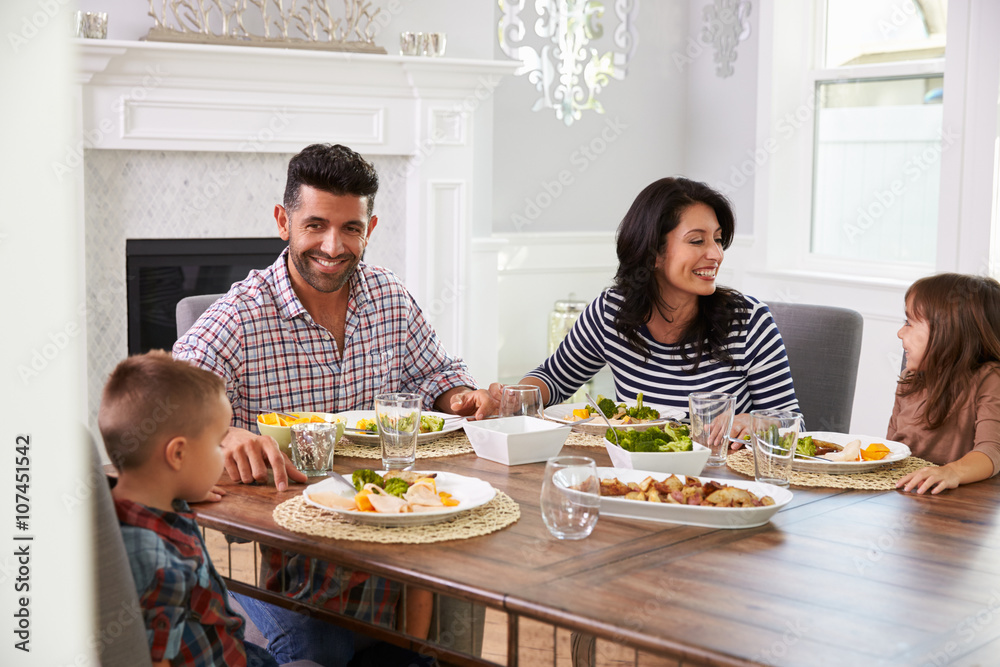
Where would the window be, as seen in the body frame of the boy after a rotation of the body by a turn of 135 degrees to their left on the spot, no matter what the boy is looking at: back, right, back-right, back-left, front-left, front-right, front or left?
right

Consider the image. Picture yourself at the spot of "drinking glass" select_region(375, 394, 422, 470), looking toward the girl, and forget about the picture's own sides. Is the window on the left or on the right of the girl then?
left

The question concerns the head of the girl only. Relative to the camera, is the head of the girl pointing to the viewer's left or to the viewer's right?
to the viewer's left

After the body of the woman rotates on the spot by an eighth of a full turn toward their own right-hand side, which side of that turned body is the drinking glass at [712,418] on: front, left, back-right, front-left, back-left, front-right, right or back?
front-left

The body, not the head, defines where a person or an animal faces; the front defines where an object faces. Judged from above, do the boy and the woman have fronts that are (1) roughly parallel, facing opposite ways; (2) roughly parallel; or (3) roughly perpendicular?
roughly perpendicular

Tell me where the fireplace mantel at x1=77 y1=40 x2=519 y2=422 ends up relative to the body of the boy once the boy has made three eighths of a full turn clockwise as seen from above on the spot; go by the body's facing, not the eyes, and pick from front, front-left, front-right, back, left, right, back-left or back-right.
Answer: back-right

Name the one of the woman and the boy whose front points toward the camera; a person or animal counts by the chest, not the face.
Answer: the woman

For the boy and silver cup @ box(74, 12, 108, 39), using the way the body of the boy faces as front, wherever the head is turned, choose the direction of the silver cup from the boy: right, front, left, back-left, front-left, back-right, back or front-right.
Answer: left

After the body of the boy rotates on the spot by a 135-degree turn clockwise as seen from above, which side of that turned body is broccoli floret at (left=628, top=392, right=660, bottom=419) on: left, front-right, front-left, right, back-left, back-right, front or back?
back

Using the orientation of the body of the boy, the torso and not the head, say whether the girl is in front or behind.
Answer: in front

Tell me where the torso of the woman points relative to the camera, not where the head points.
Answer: toward the camera

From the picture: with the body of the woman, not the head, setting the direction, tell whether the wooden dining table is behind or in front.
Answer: in front

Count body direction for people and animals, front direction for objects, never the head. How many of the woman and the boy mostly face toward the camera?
1

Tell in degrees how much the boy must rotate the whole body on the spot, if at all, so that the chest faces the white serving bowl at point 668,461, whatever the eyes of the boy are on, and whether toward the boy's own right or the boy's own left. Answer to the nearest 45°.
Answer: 0° — they already face it

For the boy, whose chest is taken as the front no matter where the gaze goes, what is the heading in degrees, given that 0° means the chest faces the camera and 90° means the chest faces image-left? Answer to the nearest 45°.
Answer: approximately 270°

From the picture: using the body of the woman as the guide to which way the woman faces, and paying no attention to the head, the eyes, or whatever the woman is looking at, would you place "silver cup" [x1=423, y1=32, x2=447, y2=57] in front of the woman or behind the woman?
behind

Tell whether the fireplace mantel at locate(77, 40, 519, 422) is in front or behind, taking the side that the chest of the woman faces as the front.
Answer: behind
